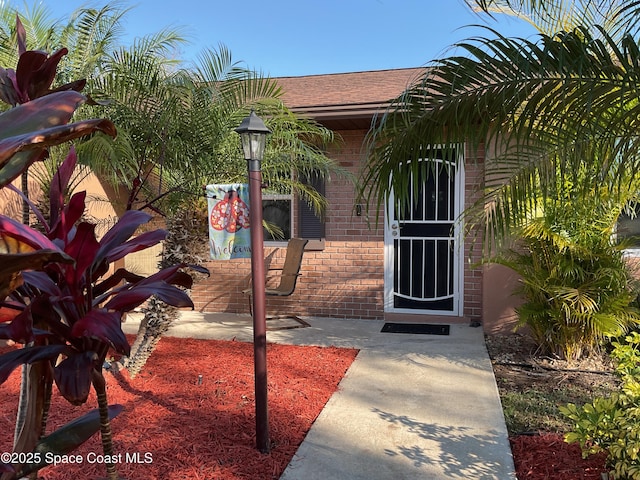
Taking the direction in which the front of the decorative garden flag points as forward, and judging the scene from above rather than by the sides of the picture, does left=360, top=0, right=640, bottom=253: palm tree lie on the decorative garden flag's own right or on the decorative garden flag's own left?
on the decorative garden flag's own left

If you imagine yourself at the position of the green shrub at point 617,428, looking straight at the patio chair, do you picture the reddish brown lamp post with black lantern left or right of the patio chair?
left

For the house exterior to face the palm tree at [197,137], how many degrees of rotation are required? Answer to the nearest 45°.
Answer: approximately 45° to its right

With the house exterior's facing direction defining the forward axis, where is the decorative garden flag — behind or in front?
in front

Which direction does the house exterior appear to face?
toward the camera

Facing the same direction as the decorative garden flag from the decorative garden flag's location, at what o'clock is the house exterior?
The house exterior is roughly at 7 o'clock from the decorative garden flag.

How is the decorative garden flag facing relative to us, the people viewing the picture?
facing the viewer

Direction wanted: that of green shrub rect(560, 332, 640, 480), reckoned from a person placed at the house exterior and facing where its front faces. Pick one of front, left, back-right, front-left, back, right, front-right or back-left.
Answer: front

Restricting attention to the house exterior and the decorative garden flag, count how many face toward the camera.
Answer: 2

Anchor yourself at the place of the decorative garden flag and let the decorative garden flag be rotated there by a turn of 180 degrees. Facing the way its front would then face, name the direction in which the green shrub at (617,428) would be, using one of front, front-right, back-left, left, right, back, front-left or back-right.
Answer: back-right
